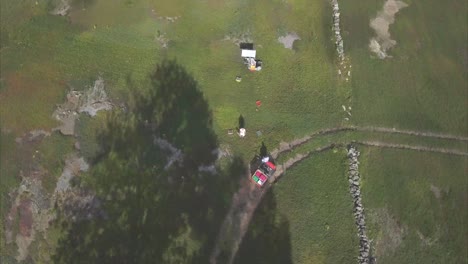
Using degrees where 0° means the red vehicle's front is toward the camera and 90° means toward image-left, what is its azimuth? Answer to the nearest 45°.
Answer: approximately 225°
